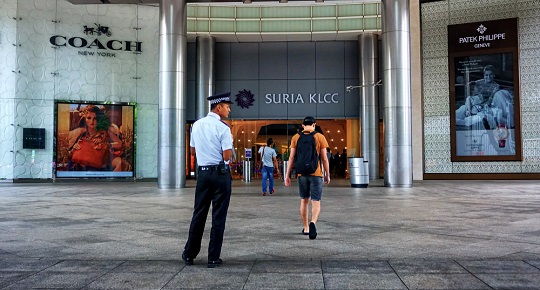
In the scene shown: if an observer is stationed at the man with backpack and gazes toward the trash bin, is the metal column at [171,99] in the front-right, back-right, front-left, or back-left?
front-left

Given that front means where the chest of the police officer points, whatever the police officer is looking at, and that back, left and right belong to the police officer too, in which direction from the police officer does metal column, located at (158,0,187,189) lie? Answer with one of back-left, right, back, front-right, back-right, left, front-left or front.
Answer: front-left

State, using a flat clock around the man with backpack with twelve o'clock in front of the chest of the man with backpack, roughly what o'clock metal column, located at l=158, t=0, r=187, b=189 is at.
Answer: The metal column is roughly at 11 o'clock from the man with backpack.

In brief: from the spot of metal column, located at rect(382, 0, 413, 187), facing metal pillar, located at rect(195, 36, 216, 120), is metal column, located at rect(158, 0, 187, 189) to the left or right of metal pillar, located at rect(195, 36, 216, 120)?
left

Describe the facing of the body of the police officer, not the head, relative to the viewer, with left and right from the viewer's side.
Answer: facing away from the viewer and to the right of the viewer

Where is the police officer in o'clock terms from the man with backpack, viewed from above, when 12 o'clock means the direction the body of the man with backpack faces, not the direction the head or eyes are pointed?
The police officer is roughly at 7 o'clock from the man with backpack.

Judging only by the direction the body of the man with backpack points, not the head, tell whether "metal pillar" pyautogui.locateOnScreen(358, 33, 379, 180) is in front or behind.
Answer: in front

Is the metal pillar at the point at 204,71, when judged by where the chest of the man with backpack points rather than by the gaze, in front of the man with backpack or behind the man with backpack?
in front

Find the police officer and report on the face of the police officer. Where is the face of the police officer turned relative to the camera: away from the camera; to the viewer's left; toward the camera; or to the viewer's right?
to the viewer's right

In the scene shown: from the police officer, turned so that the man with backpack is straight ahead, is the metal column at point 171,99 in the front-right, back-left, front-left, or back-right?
front-left

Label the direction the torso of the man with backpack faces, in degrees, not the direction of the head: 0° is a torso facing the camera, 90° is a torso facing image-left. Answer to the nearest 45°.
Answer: approximately 180°
